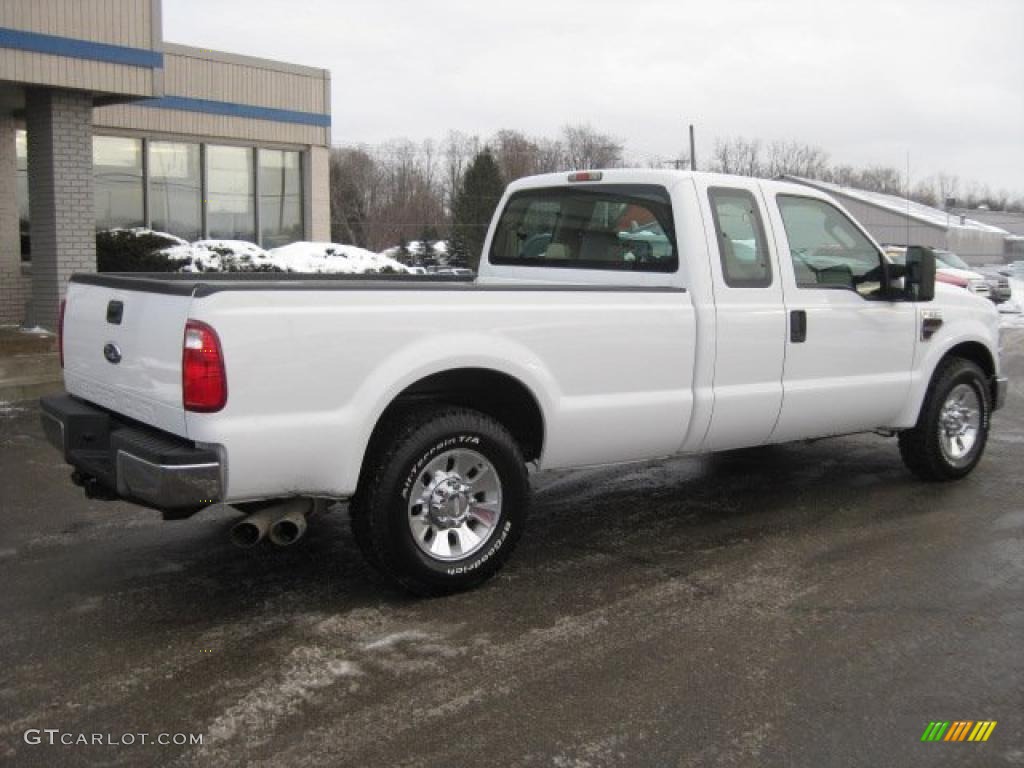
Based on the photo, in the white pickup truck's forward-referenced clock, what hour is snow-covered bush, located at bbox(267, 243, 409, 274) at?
The snow-covered bush is roughly at 10 o'clock from the white pickup truck.

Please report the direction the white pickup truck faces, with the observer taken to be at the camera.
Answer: facing away from the viewer and to the right of the viewer

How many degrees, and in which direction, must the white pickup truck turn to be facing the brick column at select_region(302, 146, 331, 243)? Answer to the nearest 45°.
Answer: approximately 45° to its left

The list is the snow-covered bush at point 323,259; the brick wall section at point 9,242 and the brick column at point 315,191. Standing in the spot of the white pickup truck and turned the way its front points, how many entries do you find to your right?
0

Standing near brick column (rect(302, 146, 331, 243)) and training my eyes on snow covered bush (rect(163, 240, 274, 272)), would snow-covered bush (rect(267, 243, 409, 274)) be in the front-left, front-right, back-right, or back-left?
front-left

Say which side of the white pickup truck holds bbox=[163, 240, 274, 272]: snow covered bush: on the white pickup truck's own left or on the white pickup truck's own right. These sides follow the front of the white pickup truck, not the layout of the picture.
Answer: on the white pickup truck's own left

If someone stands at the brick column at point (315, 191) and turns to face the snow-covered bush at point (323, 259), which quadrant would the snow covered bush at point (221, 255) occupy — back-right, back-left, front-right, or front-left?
front-right

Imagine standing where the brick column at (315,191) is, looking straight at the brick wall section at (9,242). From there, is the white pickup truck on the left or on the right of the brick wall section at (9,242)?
left

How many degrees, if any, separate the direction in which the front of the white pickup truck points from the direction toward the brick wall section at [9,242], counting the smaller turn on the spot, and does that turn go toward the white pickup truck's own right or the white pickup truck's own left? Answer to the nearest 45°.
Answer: approximately 90° to the white pickup truck's own left

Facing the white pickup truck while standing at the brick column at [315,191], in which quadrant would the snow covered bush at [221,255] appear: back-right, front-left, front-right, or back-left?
front-right
